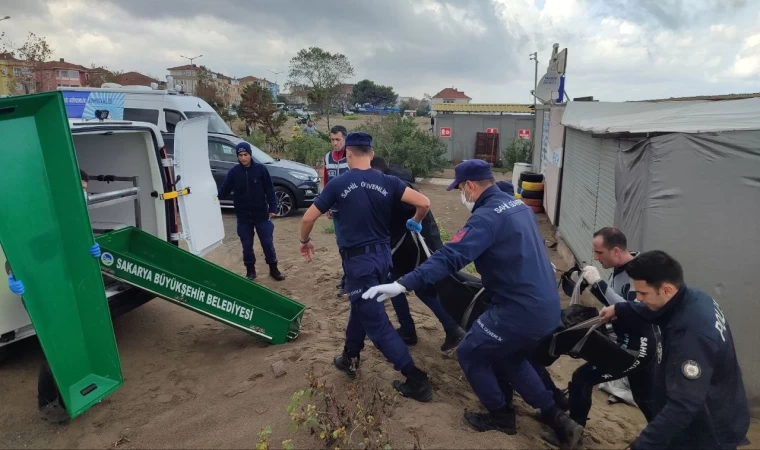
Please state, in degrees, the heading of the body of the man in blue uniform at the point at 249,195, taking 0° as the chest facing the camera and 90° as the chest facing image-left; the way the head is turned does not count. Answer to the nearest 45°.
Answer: approximately 0°

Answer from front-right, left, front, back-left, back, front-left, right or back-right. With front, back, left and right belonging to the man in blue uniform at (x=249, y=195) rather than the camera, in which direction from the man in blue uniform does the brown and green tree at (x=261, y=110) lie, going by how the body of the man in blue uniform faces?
back

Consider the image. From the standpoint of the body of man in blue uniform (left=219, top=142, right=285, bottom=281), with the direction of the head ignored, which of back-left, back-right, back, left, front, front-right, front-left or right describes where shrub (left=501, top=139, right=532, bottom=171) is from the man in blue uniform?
back-left

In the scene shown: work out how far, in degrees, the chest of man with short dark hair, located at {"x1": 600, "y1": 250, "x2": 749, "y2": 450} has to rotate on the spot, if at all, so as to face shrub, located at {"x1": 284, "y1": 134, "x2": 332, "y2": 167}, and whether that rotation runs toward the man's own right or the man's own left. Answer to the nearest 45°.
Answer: approximately 45° to the man's own right

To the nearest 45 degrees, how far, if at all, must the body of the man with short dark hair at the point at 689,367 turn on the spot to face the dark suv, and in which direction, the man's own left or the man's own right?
approximately 45° to the man's own right

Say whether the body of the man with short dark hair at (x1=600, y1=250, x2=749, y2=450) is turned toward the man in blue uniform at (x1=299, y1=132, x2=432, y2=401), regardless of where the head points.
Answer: yes

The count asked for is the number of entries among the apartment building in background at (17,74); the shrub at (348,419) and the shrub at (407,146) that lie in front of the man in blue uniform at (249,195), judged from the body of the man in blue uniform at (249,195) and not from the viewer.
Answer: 1

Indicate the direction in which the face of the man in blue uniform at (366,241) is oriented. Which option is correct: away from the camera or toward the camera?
away from the camera

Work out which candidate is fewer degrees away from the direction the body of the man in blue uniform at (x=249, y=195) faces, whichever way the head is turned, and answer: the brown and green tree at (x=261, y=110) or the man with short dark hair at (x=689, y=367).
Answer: the man with short dark hair

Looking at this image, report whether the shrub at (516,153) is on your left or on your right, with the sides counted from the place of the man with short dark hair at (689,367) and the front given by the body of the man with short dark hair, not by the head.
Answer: on your right

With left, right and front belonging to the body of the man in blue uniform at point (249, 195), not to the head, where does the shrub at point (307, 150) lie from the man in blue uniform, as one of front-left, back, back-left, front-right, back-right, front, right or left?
back

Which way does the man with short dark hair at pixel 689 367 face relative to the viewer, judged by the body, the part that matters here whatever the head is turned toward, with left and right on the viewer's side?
facing to the left of the viewer

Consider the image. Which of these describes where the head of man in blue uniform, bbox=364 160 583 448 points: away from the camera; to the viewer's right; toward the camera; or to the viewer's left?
to the viewer's left
